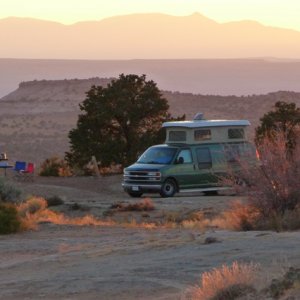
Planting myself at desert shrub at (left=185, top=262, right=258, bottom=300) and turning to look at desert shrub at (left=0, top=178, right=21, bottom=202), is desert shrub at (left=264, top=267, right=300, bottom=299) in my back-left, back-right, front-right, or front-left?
back-right

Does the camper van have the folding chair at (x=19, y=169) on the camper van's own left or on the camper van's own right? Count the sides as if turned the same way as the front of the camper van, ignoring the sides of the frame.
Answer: on the camper van's own right

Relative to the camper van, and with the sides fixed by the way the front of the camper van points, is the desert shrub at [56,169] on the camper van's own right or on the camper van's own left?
on the camper van's own right

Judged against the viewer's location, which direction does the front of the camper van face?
facing the viewer and to the left of the viewer

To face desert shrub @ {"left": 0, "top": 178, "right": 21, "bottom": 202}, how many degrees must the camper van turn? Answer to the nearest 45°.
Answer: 0° — it already faces it

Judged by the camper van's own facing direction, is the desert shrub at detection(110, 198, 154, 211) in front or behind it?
in front

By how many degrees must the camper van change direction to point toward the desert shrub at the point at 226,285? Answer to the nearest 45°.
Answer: approximately 45° to its left

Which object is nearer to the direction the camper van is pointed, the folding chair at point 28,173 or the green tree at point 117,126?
the folding chair

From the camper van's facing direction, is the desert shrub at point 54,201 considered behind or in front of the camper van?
in front

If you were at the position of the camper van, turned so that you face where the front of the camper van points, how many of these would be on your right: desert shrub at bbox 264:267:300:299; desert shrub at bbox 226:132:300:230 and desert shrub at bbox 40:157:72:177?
1
